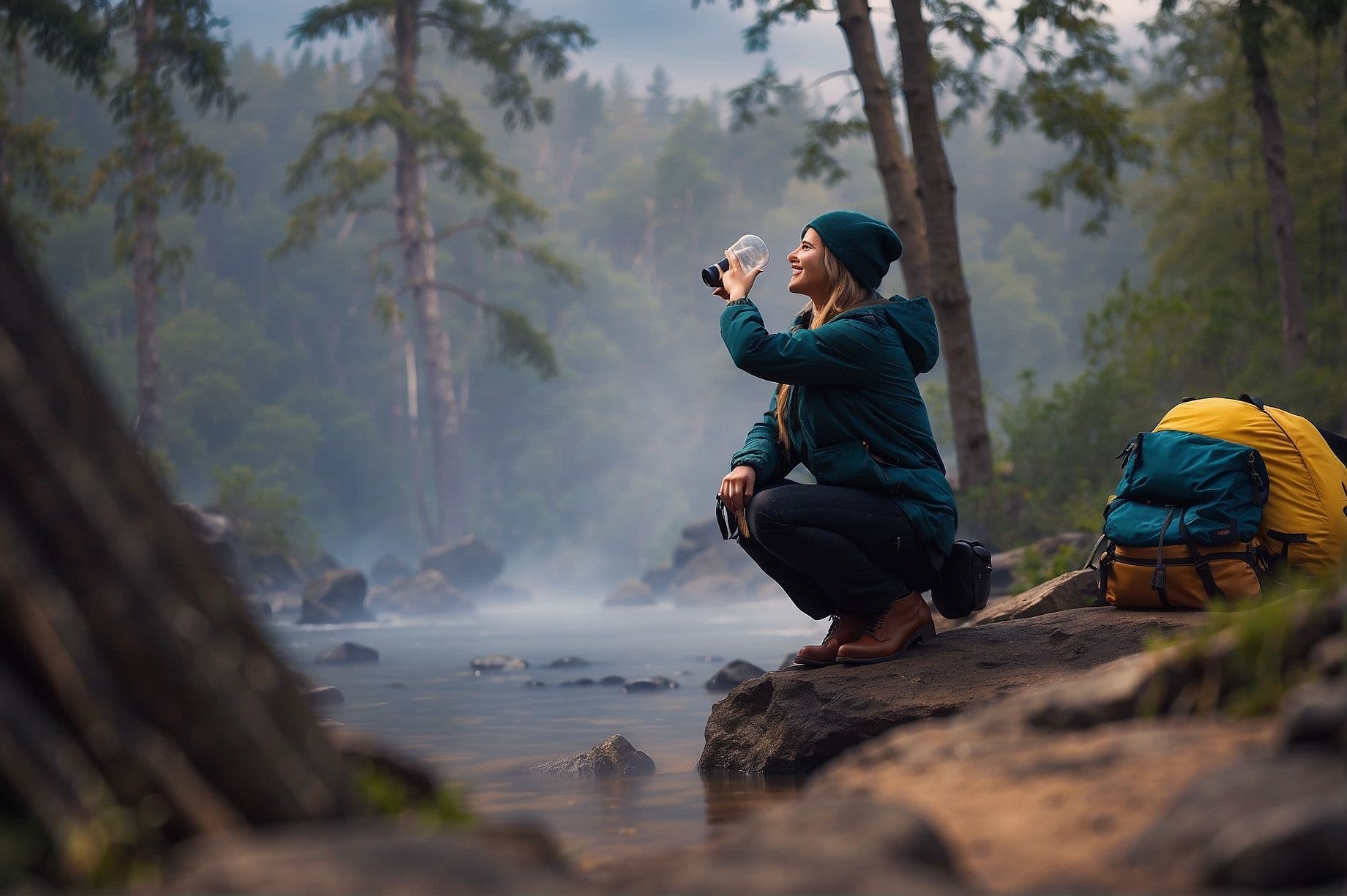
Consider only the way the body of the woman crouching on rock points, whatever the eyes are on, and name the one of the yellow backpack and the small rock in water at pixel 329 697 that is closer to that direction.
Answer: the small rock in water

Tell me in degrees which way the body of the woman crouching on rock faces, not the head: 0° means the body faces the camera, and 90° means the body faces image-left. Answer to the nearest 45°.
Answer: approximately 90°

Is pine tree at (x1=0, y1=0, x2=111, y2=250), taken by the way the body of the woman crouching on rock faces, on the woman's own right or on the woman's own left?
on the woman's own right

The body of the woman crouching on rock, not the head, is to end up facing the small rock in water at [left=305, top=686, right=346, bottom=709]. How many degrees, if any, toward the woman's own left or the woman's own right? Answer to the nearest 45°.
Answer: approximately 45° to the woman's own right

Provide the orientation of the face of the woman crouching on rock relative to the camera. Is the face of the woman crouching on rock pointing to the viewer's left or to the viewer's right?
to the viewer's left

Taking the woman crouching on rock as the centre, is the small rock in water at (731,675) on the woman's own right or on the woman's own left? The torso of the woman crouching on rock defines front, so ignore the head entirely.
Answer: on the woman's own right

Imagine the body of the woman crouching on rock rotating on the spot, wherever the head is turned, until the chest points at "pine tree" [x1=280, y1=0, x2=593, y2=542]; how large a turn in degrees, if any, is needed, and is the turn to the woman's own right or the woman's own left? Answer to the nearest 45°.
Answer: approximately 90° to the woman's own right
